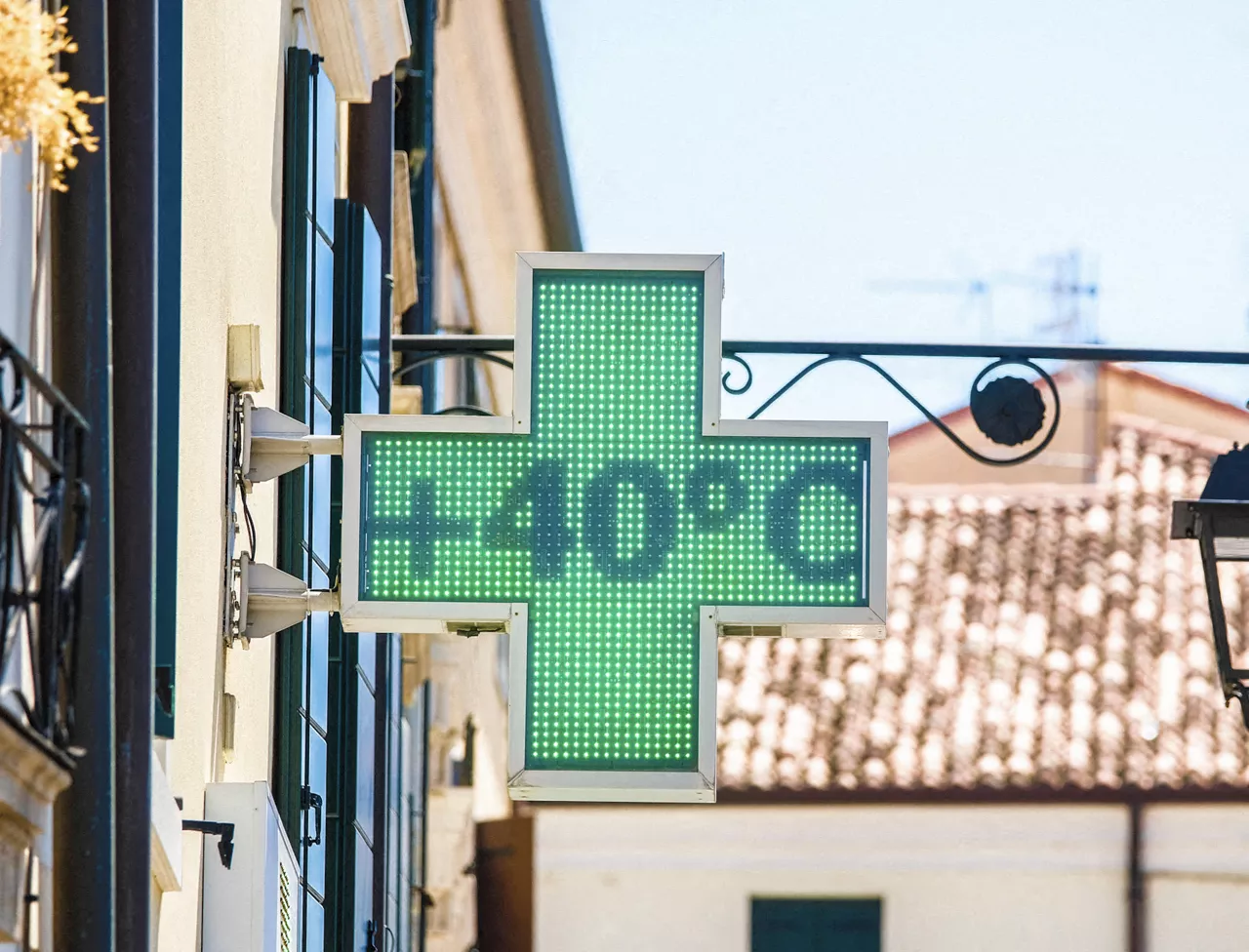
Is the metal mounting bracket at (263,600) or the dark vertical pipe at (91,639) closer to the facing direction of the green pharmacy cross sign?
the dark vertical pipe

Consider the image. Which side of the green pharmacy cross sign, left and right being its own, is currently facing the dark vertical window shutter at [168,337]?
right

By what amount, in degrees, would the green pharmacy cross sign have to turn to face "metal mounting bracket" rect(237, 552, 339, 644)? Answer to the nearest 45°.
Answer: approximately 135° to its right

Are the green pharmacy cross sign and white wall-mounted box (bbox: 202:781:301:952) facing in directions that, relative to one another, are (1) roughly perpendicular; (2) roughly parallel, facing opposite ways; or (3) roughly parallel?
roughly perpendicular

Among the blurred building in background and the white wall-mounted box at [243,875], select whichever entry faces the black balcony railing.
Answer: the blurred building in background

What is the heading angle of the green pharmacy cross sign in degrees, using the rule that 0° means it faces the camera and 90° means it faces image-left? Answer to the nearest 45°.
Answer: approximately 0°

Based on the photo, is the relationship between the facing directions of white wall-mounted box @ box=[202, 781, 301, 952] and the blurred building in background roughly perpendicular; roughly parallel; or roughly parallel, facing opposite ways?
roughly perpendicular

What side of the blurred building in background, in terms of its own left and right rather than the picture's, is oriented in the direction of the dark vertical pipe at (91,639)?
front

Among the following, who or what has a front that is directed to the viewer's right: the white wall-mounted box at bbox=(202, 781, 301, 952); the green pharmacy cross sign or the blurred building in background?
the white wall-mounted box

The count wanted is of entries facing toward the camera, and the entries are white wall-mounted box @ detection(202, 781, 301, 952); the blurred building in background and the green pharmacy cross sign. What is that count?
2

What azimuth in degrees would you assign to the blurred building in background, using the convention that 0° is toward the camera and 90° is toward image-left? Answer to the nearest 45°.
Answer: approximately 0°

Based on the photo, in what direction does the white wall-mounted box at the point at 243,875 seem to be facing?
to the viewer's right
